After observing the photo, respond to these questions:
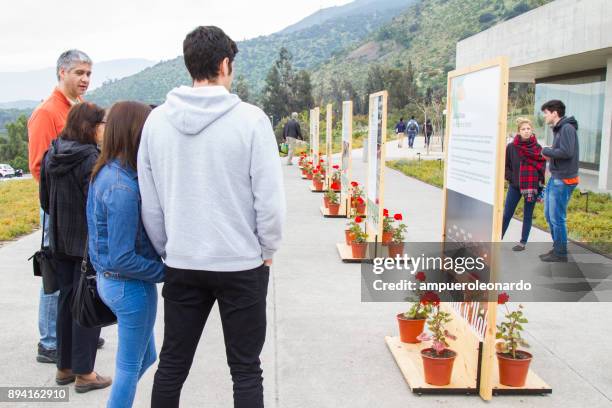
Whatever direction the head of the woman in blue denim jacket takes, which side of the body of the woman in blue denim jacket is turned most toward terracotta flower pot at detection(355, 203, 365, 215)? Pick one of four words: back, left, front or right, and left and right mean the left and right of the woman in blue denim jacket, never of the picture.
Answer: front

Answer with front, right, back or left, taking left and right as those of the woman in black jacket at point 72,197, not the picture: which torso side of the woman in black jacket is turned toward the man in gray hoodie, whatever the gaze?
right

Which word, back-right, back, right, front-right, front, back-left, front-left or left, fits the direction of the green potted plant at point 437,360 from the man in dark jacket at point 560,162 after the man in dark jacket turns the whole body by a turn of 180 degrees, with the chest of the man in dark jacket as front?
right

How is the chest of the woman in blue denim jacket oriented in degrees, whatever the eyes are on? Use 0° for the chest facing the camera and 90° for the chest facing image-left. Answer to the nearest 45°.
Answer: approximately 225°

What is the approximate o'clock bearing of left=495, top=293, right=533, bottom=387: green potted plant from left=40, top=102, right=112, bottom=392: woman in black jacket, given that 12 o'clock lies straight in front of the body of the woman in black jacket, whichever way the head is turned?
The green potted plant is roughly at 2 o'clock from the woman in black jacket.

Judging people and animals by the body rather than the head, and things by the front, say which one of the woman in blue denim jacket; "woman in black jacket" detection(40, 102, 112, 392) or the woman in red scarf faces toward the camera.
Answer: the woman in red scarf

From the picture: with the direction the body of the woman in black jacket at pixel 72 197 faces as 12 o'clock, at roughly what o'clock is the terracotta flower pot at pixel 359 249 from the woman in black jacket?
The terracotta flower pot is roughly at 12 o'clock from the woman in black jacket.

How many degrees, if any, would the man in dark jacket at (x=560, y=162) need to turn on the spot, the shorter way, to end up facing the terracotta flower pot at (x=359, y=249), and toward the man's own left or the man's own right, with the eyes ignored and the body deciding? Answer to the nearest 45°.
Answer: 0° — they already face it

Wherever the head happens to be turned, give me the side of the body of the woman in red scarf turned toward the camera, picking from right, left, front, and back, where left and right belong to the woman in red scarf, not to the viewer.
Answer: front

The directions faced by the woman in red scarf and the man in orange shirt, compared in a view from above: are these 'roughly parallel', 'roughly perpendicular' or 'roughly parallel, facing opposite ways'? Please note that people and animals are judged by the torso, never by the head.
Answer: roughly perpendicular

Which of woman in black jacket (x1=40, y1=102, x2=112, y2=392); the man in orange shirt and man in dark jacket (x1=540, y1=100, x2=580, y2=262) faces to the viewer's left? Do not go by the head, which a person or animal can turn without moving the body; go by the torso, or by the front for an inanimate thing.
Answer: the man in dark jacket

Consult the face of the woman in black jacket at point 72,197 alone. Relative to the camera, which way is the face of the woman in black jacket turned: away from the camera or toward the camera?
away from the camera

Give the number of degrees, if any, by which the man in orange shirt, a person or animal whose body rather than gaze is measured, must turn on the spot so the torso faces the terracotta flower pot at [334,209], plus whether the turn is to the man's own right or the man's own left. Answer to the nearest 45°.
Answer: approximately 90° to the man's own left

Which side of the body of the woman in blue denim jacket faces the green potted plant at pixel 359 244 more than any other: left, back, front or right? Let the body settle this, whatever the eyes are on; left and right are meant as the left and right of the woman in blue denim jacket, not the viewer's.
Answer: front

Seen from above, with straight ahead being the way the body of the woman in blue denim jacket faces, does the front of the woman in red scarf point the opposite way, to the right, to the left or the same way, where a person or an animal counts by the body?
the opposite way

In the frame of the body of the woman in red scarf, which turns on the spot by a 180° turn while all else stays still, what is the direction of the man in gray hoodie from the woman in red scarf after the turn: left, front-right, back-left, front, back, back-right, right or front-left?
back

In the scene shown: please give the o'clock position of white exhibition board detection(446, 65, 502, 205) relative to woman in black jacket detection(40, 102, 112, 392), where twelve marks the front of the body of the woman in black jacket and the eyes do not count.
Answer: The white exhibition board is roughly at 2 o'clock from the woman in black jacket.

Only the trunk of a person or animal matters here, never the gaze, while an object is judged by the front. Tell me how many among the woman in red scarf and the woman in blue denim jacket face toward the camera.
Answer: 1

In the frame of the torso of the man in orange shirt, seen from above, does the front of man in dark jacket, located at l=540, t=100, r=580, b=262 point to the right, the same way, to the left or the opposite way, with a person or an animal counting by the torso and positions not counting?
the opposite way
